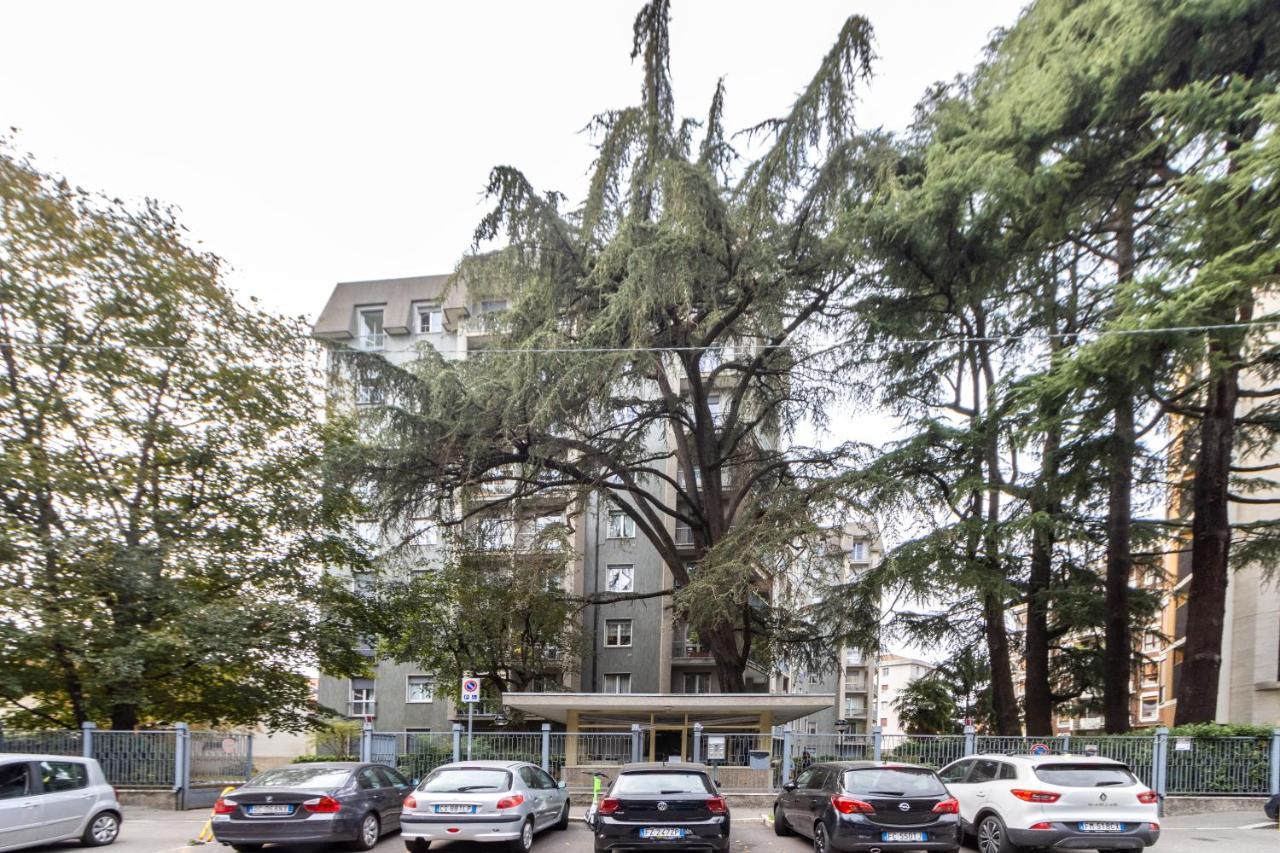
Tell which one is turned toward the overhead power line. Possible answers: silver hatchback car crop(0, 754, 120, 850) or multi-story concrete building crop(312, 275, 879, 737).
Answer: the multi-story concrete building

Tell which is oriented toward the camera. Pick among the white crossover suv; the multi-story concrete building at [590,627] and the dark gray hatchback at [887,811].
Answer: the multi-story concrete building

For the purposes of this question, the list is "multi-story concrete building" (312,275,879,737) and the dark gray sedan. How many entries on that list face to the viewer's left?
0

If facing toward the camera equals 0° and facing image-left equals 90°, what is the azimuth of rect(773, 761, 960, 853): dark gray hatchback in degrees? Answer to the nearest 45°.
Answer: approximately 135°

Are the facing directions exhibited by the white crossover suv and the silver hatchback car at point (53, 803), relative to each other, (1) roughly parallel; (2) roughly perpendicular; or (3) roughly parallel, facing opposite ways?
roughly perpendicular

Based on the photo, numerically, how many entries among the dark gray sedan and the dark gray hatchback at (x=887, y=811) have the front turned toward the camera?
0

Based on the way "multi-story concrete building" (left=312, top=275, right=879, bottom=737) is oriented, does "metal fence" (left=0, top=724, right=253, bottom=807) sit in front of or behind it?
in front

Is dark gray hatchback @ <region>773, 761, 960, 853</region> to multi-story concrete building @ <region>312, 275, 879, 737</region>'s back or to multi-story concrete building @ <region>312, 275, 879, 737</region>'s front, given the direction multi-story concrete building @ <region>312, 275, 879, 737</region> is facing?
to the front
